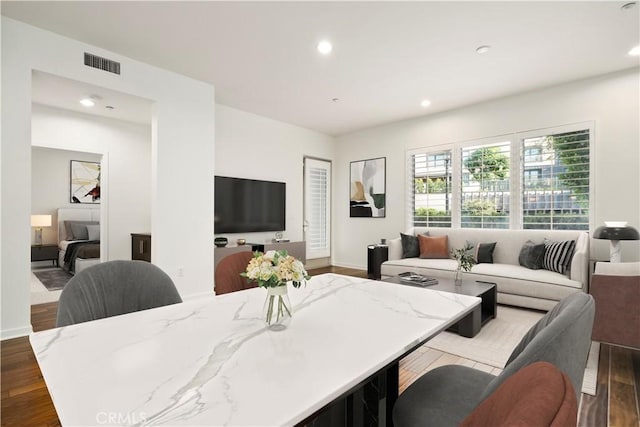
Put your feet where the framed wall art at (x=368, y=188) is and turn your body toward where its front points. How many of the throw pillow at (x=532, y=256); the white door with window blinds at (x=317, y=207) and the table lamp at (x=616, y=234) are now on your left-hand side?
2

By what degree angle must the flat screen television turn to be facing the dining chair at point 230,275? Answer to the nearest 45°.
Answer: approximately 45° to its right

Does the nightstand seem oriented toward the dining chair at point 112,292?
yes

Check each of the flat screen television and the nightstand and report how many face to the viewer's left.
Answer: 0

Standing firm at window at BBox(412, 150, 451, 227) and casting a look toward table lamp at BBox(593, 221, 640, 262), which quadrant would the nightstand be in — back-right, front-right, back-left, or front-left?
back-right

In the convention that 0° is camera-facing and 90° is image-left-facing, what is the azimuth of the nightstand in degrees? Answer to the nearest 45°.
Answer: approximately 0°

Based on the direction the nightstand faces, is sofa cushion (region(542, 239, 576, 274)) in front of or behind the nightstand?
in front

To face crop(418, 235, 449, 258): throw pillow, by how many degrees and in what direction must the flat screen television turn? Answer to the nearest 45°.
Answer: approximately 45° to its left

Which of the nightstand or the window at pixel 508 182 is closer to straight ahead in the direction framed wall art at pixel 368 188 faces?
the nightstand

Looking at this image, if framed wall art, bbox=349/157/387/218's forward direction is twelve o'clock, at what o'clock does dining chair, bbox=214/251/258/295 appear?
The dining chair is roughly at 11 o'clock from the framed wall art.

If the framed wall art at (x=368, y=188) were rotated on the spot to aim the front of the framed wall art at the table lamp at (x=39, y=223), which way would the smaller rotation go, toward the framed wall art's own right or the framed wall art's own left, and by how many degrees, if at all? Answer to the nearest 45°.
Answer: approximately 45° to the framed wall art's own right

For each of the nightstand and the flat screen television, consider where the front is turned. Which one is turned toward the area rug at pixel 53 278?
the nightstand

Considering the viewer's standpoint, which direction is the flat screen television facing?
facing the viewer and to the right of the viewer

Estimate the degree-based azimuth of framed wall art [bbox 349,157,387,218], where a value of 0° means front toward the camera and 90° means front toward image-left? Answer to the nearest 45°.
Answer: approximately 45°

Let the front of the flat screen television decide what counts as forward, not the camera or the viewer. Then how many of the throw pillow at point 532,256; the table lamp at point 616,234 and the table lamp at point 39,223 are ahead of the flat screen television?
2
